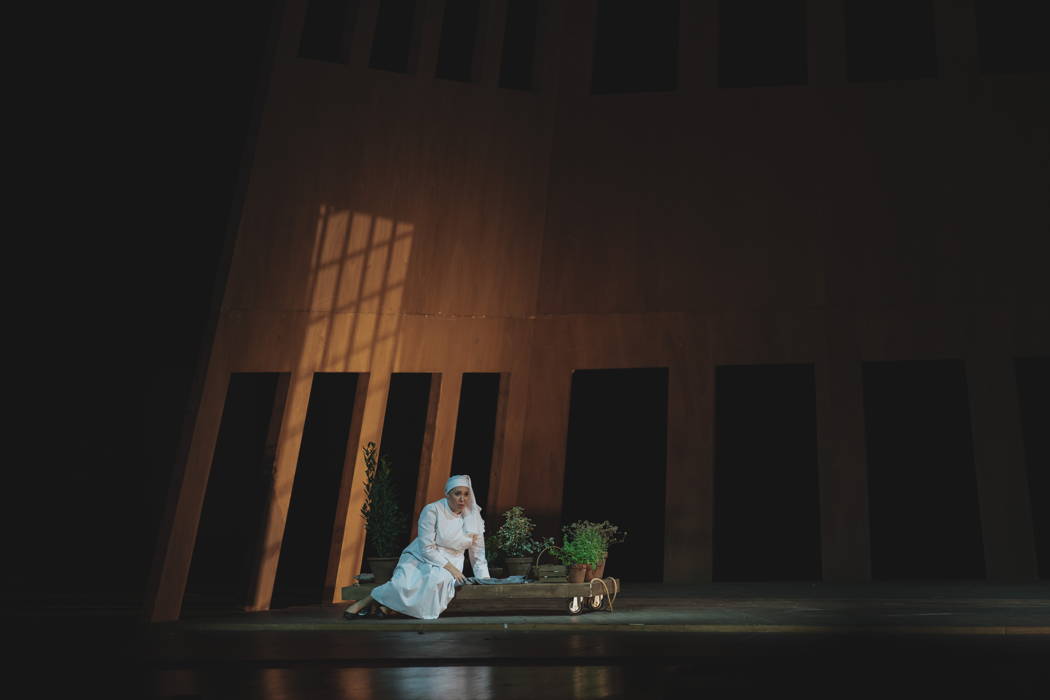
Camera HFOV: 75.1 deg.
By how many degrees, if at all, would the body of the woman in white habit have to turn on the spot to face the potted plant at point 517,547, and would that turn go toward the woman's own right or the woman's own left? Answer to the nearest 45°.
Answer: approximately 90° to the woman's own left

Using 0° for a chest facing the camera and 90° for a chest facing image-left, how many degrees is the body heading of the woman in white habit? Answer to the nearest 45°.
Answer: approximately 315°
